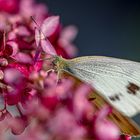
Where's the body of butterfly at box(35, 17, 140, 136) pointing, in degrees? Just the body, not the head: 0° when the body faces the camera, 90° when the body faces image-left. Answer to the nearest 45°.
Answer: approximately 90°
